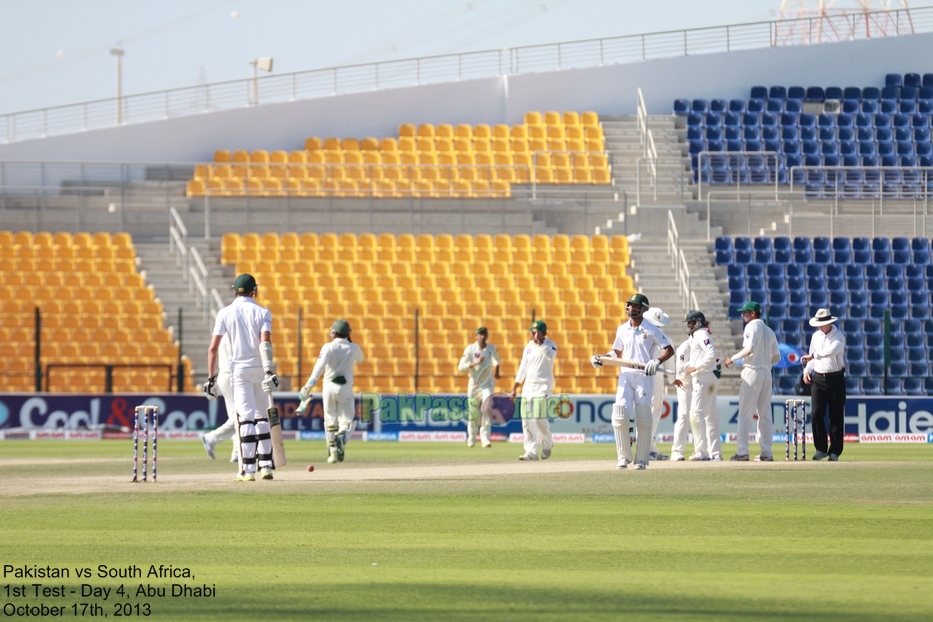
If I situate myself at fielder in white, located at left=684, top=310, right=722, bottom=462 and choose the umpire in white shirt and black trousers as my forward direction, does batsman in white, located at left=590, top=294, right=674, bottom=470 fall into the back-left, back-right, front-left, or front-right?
back-right

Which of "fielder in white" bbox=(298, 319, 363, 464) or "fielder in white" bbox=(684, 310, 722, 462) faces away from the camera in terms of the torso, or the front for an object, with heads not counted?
"fielder in white" bbox=(298, 319, 363, 464)

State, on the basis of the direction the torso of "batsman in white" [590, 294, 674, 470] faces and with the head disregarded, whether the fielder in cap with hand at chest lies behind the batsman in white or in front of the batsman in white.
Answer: behind

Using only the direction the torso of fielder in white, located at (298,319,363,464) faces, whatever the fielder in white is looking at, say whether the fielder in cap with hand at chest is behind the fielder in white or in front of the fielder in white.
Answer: in front

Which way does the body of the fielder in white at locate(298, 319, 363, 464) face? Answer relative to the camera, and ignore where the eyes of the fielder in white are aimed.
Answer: away from the camera

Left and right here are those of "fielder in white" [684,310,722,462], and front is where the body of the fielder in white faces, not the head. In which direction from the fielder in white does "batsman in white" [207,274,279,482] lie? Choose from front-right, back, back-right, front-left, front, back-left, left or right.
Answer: front-left

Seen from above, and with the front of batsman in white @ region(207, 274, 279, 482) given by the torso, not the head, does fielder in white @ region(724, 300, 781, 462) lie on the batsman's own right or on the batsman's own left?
on the batsman's own right

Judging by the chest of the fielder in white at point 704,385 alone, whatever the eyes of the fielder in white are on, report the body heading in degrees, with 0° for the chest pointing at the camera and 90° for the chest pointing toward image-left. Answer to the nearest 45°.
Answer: approximately 90°

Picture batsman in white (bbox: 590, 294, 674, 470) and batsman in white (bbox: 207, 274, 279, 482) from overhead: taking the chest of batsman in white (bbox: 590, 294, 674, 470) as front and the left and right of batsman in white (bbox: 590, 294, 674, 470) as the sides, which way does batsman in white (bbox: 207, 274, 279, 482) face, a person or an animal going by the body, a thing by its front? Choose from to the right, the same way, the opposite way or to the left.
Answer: the opposite way

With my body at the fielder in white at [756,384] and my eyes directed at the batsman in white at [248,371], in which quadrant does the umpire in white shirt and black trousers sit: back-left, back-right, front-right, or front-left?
back-left
